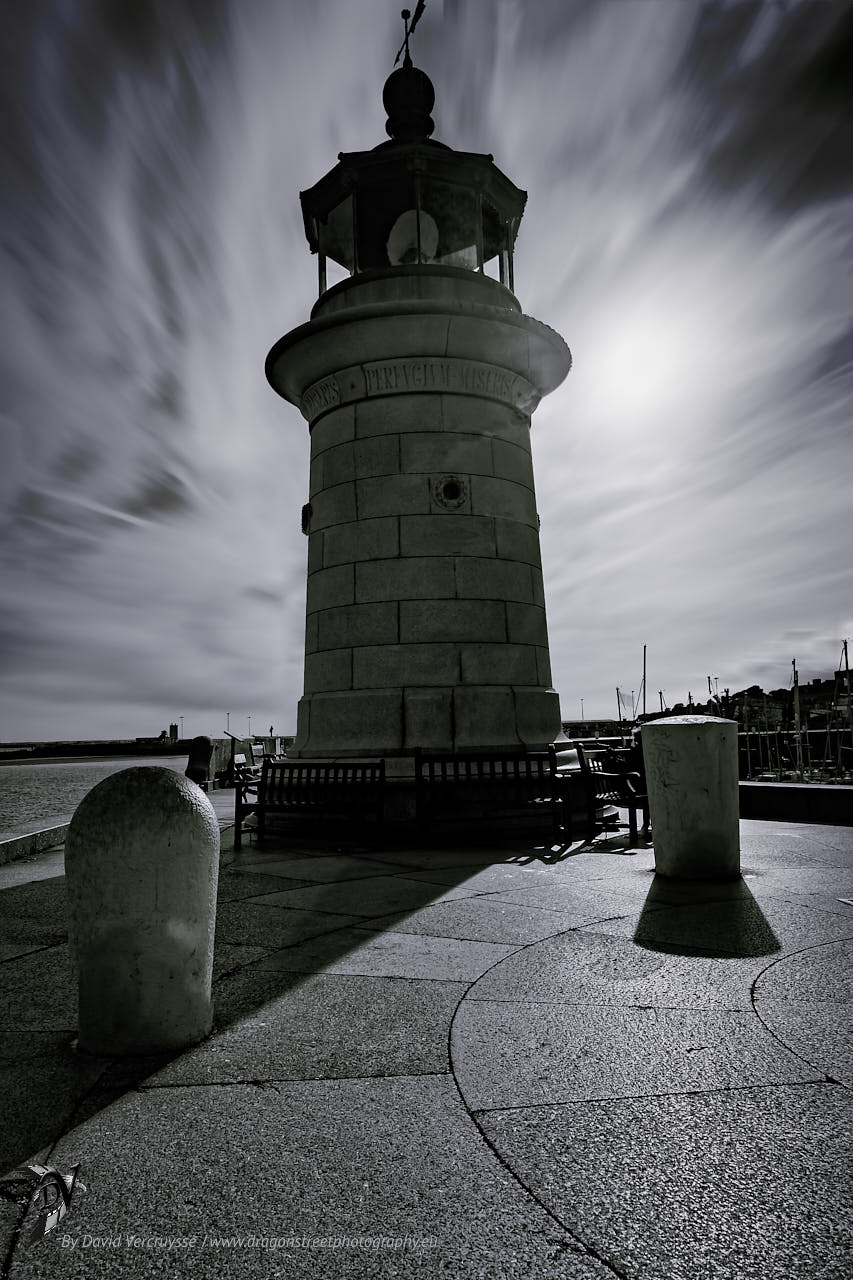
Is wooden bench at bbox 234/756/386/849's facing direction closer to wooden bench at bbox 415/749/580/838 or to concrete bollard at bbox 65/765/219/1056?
the concrete bollard

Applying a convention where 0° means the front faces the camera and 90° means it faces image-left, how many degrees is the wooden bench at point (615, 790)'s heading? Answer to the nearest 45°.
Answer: approximately 315°

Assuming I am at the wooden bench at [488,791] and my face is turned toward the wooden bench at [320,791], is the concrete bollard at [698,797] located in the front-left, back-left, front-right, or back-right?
back-left

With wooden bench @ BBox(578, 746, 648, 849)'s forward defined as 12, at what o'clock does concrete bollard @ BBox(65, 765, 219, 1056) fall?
The concrete bollard is roughly at 2 o'clock from the wooden bench.

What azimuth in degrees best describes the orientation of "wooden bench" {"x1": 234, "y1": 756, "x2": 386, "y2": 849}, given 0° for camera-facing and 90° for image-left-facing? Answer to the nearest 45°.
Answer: approximately 45°

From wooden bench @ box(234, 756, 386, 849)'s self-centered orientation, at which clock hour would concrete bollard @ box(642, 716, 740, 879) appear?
The concrete bollard is roughly at 9 o'clock from the wooden bench.

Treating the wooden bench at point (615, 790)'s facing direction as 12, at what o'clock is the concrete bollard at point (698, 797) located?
The concrete bollard is roughly at 1 o'clock from the wooden bench.

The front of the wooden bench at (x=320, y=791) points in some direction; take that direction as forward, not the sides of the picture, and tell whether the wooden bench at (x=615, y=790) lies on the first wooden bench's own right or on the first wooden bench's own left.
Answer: on the first wooden bench's own left
